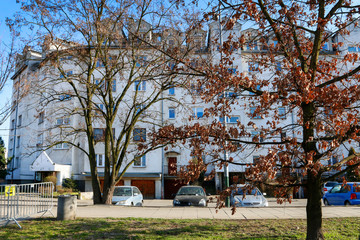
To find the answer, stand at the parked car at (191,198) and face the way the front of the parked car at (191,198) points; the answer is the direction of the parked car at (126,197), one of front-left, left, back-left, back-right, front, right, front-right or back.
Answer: back-right

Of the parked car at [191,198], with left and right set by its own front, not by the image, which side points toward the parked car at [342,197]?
left

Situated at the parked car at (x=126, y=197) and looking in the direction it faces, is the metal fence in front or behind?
in front

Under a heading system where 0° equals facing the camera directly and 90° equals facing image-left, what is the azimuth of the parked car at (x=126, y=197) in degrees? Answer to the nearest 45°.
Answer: approximately 45°

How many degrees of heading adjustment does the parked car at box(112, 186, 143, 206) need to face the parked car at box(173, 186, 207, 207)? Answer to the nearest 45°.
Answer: approximately 90° to its left

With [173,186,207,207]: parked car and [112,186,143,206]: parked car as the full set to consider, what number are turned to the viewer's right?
0

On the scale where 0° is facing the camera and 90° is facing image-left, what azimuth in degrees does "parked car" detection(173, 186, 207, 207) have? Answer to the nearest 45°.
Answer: approximately 0°

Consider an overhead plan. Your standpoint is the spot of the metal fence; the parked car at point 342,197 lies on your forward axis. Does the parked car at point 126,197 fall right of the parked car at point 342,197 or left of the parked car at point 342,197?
left

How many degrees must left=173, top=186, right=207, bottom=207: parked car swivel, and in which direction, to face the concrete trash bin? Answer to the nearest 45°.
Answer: approximately 45° to its right

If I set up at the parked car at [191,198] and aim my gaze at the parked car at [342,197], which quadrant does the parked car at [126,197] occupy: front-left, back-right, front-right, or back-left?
back-left
